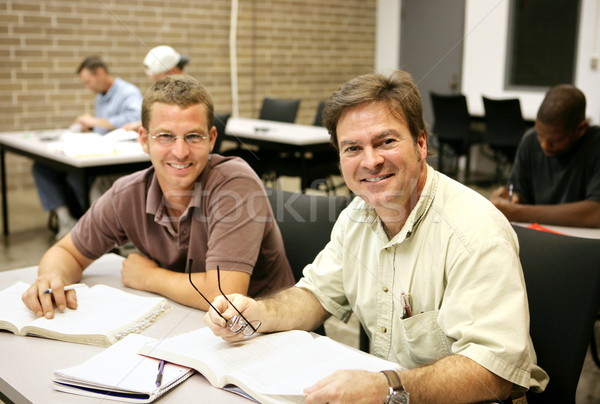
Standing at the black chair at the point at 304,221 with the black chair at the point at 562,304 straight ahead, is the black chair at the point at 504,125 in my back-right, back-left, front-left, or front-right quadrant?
back-left

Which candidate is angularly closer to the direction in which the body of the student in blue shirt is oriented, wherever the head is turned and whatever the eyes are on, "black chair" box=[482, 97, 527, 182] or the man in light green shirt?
the man in light green shirt

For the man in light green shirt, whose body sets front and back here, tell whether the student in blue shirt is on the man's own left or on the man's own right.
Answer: on the man's own right

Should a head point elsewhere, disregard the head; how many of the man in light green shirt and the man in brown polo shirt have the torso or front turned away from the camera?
0

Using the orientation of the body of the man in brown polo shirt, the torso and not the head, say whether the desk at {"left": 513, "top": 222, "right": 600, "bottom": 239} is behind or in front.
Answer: behind
